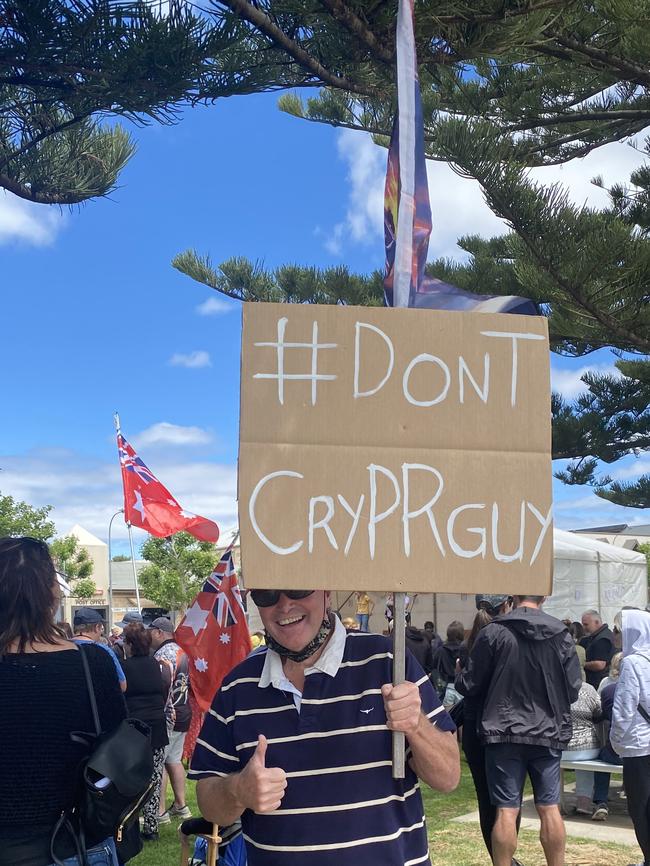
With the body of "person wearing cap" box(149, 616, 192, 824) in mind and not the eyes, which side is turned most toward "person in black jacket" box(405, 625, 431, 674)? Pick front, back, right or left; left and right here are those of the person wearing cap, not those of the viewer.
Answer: right

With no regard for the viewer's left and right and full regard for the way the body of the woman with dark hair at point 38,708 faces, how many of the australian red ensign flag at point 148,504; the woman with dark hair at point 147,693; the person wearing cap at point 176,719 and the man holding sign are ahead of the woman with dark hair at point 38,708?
3

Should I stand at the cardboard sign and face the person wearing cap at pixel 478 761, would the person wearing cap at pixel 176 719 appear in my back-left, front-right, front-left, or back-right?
front-left

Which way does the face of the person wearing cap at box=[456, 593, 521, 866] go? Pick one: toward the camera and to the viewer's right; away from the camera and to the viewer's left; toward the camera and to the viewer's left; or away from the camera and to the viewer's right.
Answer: away from the camera and to the viewer's right

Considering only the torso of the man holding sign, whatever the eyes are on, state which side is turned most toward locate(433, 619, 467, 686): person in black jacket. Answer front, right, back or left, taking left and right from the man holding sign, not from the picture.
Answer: back

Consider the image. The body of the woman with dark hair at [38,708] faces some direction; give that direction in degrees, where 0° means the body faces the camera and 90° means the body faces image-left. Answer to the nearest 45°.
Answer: approximately 180°

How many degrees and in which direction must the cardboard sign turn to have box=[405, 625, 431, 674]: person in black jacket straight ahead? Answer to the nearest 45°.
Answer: approximately 180°

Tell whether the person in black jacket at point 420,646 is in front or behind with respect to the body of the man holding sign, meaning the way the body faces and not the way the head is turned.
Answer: behind

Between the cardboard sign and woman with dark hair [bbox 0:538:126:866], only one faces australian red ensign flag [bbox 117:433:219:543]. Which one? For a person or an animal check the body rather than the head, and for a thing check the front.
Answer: the woman with dark hair

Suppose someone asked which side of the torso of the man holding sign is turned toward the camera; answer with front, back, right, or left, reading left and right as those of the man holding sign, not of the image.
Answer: front

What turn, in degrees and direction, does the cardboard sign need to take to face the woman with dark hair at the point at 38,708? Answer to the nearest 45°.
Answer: approximately 135° to its right

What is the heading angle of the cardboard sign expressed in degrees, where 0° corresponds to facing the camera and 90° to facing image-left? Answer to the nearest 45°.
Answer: approximately 0°
